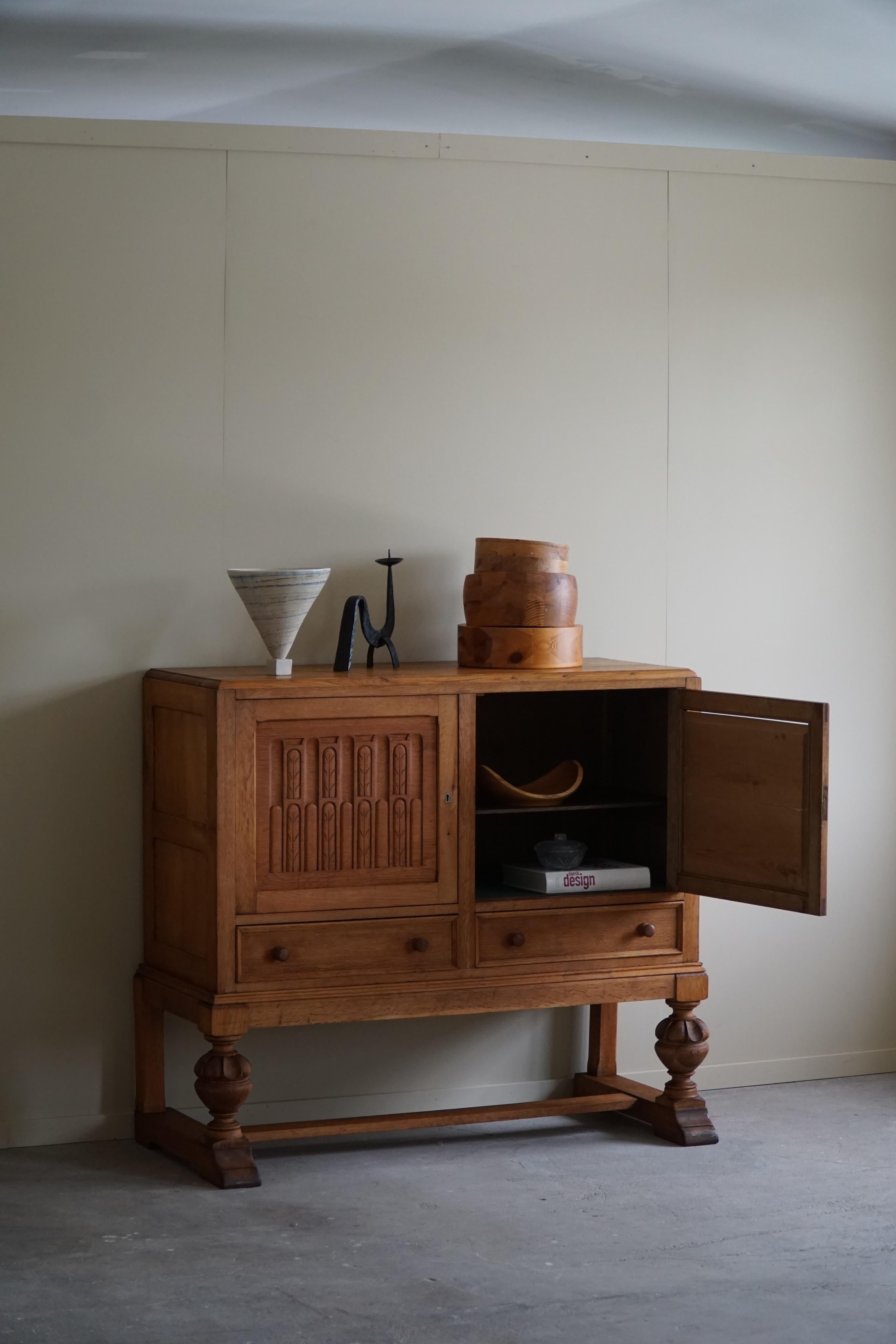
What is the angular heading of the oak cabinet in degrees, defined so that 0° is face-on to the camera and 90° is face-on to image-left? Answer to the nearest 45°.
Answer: approximately 315°
